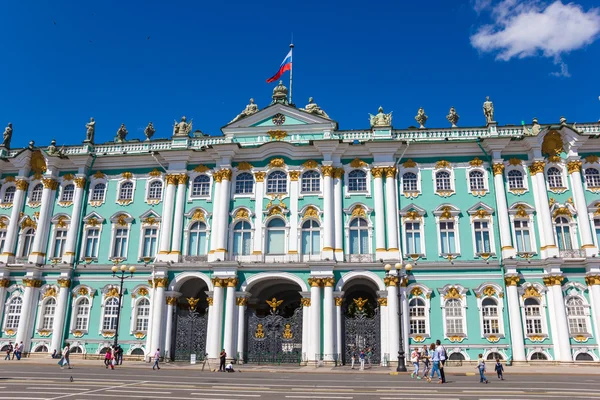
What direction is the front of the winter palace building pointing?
toward the camera
